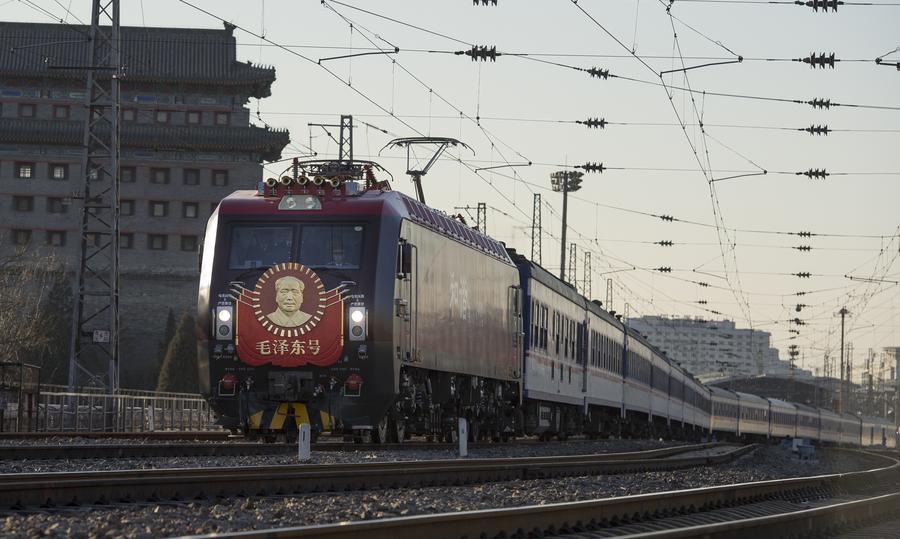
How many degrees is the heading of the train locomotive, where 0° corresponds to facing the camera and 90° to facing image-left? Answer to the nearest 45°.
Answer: approximately 0°

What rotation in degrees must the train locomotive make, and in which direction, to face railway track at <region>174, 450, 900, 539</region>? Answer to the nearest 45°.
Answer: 0° — it already faces it

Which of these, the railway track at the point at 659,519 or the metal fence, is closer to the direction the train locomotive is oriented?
the railway track
